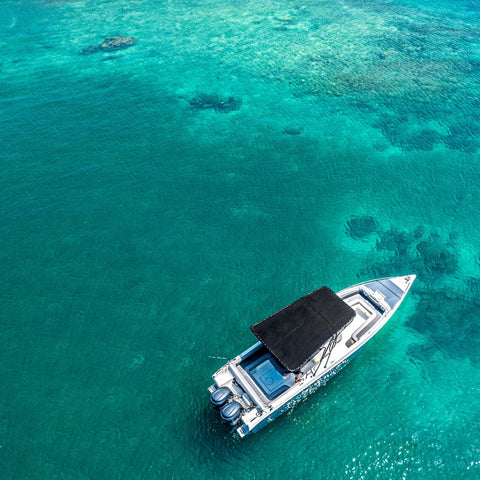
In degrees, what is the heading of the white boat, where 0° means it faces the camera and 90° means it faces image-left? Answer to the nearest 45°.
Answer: approximately 225°
